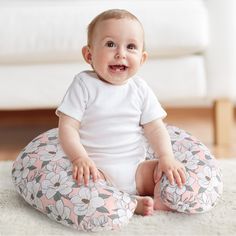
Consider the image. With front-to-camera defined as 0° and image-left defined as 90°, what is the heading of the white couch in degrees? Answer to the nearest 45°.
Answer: approximately 0°

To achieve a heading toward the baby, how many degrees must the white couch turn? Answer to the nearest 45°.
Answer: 0° — it already faces them

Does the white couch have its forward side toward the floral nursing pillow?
yes
